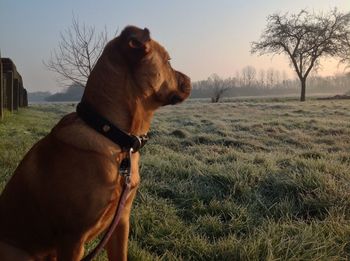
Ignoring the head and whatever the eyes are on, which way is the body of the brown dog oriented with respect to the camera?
to the viewer's right
